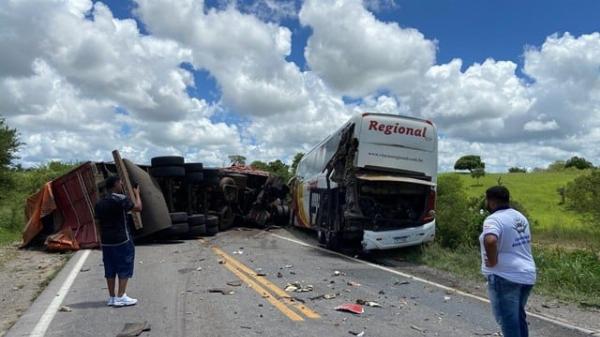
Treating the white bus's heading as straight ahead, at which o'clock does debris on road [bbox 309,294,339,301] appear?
The debris on road is roughly at 8 o'clock from the white bus.

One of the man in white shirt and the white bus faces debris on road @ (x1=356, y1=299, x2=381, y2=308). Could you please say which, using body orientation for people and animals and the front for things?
the man in white shirt

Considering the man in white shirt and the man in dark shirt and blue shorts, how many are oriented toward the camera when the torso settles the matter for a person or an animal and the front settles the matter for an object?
0

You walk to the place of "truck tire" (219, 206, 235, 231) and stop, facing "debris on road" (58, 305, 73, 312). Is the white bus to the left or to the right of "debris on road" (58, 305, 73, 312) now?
left

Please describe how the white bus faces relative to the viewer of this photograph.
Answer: facing away from the viewer and to the left of the viewer

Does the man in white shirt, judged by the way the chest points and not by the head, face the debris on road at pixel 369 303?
yes

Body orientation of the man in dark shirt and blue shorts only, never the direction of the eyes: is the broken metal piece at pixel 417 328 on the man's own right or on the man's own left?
on the man's own right

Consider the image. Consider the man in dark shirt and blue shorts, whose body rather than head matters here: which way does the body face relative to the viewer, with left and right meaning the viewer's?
facing away from the viewer and to the right of the viewer
